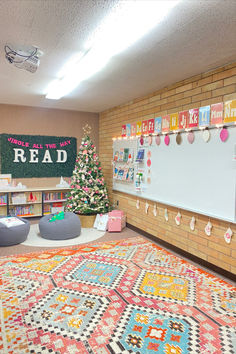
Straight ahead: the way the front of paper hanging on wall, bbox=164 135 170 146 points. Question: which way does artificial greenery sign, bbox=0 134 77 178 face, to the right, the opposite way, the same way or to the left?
to the left

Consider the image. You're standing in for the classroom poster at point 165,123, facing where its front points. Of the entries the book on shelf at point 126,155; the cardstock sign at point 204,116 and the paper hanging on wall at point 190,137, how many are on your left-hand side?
2

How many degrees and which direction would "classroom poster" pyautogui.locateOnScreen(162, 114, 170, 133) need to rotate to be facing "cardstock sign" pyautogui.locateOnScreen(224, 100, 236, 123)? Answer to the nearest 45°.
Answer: approximately 90° to its left

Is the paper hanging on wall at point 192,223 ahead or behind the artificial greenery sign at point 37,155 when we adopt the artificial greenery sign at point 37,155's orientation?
ahead

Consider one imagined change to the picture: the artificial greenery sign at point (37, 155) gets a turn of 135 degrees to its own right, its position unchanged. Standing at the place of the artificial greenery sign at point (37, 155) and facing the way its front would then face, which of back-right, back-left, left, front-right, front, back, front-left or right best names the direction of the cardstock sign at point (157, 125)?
back

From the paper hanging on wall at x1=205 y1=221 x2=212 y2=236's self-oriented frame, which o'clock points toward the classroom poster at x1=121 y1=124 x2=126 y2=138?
The classroom poster is roughly at 3 o'clock from the paper hanging on wall.

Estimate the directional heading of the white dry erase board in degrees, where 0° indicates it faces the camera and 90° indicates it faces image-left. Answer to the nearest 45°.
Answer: approximately 45°
